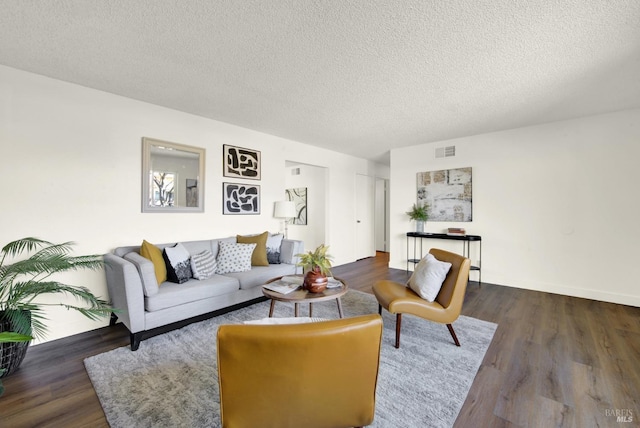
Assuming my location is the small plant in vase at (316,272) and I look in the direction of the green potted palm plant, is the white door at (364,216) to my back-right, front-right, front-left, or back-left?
back-right

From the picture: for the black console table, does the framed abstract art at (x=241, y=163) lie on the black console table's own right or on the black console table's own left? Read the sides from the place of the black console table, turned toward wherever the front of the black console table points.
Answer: on the black console table's own right

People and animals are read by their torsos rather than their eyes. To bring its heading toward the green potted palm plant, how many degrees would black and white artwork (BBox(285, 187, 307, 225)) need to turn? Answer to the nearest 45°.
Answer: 0° — it already faces it

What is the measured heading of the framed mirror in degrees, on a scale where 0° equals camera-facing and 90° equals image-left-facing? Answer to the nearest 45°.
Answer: approximately 315°

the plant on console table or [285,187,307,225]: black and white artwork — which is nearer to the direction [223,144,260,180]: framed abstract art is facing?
the plant on console table

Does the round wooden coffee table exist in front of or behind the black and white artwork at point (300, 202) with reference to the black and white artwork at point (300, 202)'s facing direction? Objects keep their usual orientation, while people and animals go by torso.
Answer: in front

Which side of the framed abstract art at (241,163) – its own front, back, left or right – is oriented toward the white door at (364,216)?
left

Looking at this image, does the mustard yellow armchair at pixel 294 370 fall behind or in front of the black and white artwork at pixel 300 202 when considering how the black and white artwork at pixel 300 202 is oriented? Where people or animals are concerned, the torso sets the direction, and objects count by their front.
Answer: in front

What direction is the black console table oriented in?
toward the camera

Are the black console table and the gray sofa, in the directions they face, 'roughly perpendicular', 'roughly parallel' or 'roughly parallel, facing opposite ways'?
roughly perpendicular

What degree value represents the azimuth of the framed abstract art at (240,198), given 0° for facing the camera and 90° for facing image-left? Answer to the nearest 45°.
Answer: approximately 315°

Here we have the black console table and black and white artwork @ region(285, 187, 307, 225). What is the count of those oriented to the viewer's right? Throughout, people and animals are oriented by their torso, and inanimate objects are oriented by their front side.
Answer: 0
